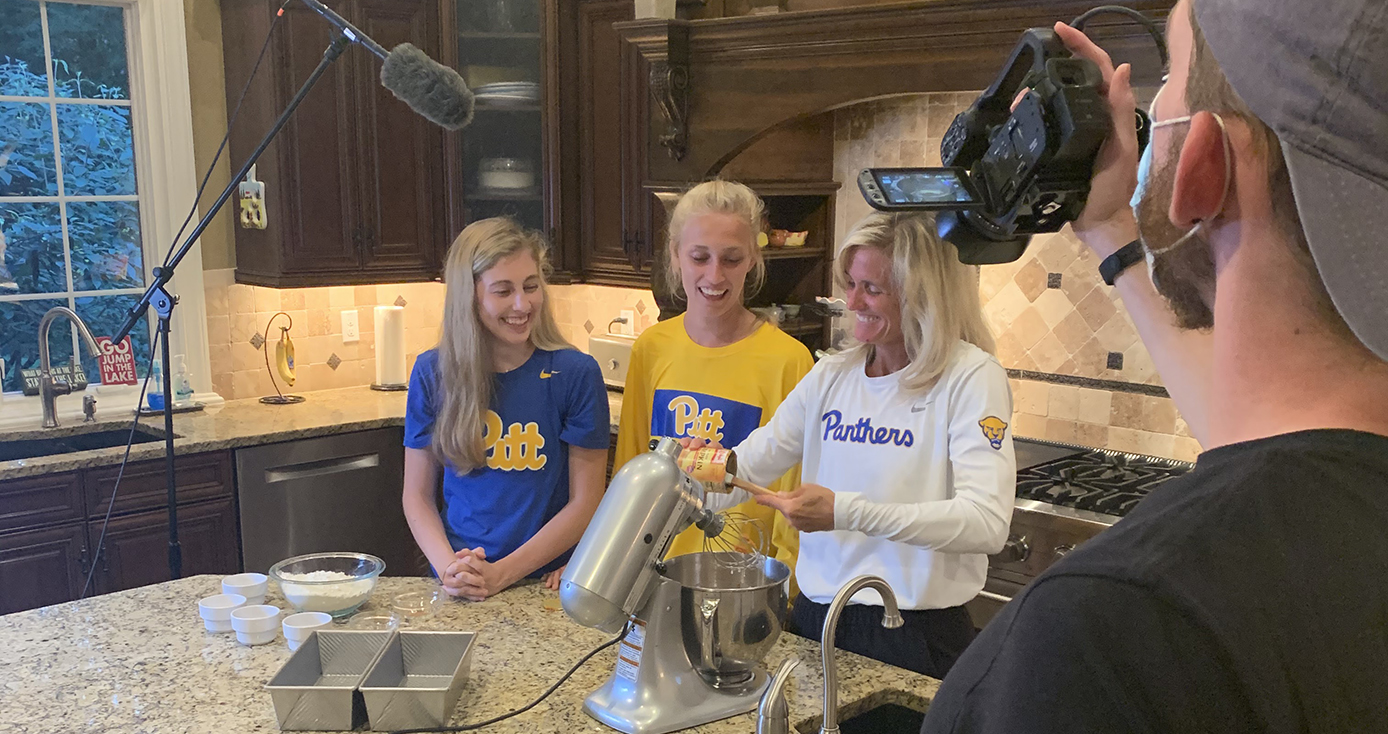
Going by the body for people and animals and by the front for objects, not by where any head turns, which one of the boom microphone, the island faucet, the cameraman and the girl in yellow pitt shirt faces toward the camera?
the girl in yellow pitt shirt

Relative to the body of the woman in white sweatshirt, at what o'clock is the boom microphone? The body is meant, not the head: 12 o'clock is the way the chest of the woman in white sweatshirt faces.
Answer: The boom microphone is roughly at 2 o'clock from the woman in white sweatshirt.

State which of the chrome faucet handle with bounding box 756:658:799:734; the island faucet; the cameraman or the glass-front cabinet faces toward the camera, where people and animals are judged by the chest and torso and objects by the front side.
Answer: the glass-front cabinet

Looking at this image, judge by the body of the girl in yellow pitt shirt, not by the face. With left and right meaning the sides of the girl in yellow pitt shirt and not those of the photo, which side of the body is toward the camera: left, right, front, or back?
front

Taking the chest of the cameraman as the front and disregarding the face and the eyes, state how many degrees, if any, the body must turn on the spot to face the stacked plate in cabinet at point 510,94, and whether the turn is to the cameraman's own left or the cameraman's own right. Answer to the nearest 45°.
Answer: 0° — they already face it

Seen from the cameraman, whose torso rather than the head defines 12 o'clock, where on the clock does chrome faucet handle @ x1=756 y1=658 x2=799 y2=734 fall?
The chrome faucet handle is roughly at 12 o'clock from the cameraman.

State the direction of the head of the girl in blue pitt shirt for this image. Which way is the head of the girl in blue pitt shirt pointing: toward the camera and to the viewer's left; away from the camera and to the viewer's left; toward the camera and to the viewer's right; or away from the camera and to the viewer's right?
toward the camera and to the viewer's right

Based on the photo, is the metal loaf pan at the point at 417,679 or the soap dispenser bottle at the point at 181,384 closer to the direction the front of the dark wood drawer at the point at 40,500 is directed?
the metal loaf pan

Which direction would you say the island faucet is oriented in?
to the viewer's right

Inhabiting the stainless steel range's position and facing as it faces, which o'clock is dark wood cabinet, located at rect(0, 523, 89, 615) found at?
The dark wood cabinet is roughly at 1 o'clock from the stainless steel range.

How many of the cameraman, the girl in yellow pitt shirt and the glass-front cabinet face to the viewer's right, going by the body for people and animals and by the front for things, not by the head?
0

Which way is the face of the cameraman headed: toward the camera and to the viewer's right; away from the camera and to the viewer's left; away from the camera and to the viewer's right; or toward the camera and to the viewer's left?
away from the camera and to the viewer's left

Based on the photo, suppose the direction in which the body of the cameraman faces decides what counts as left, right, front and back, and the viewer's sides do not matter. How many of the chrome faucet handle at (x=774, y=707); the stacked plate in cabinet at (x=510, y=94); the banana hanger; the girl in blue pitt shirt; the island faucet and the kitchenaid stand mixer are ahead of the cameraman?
6

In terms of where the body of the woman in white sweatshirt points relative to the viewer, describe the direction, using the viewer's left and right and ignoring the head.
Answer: facing the viewer and to the left of the viewer

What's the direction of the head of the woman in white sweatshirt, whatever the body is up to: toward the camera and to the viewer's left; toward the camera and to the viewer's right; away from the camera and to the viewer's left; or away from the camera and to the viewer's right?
toward the camera and to the viewer's left

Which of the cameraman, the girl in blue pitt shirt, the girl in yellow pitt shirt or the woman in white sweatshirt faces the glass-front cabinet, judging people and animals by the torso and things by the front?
the cameraman

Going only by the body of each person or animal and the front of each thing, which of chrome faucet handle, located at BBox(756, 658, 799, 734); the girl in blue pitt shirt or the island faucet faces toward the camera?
the girl in blue pitt shirt

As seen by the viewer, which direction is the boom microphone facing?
to the viewer's right

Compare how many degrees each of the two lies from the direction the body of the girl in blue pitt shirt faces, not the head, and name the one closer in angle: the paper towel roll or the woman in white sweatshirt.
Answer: the woman in white sweatshirt
